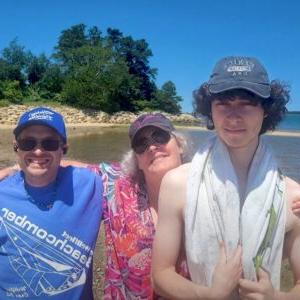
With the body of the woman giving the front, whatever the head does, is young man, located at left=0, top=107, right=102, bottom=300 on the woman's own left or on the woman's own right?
on the woman's own right

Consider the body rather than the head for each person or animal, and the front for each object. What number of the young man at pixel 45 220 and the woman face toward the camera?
2

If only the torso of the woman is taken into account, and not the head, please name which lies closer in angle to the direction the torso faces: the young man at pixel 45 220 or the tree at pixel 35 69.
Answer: the young man

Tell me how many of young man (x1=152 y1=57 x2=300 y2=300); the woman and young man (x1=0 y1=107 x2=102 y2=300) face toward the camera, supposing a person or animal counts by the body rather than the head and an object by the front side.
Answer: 3

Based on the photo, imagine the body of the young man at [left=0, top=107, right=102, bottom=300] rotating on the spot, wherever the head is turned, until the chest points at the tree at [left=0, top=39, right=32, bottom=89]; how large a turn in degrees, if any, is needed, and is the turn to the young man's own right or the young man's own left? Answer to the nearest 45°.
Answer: approximately 180°

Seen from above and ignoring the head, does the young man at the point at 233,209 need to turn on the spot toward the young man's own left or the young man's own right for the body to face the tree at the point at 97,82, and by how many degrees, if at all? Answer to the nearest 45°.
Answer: approximately 180°

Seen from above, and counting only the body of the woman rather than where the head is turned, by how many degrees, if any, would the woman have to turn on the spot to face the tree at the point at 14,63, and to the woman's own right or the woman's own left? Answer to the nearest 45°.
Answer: approximately 180°

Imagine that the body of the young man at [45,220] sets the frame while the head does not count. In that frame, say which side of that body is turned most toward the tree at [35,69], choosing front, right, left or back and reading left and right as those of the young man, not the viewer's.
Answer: back

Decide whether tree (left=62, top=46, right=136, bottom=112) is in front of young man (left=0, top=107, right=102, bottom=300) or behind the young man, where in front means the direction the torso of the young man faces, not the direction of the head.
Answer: behind

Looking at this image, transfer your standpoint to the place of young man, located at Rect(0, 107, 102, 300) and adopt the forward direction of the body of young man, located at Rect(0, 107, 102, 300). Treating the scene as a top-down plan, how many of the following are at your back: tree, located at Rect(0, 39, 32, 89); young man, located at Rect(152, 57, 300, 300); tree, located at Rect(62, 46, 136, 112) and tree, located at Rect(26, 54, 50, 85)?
3
